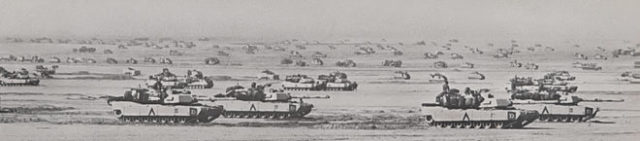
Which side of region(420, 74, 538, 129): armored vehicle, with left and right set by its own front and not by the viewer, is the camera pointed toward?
right
